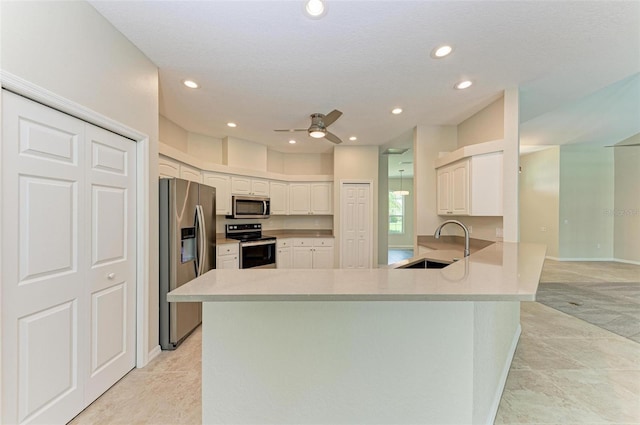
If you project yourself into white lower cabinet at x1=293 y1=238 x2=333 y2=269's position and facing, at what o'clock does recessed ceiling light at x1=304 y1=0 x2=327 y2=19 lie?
The recessed ceiling light is roughly at 12 o'clock from the white lower cabinet.

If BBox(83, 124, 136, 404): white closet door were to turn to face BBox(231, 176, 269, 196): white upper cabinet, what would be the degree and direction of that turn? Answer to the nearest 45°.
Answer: approximately 90° to its left

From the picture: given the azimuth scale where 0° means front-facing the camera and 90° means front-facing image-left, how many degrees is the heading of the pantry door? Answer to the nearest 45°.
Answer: approximately 0°

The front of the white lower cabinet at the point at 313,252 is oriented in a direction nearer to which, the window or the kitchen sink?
the kitchen sink

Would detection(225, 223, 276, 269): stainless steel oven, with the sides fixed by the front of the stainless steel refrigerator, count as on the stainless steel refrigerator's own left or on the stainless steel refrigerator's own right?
on the stainless steel refrigerator's own left

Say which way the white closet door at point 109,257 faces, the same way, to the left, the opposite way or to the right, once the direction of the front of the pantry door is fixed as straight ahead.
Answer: to the left

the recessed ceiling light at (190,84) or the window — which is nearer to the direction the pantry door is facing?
the recessed ceiling light
